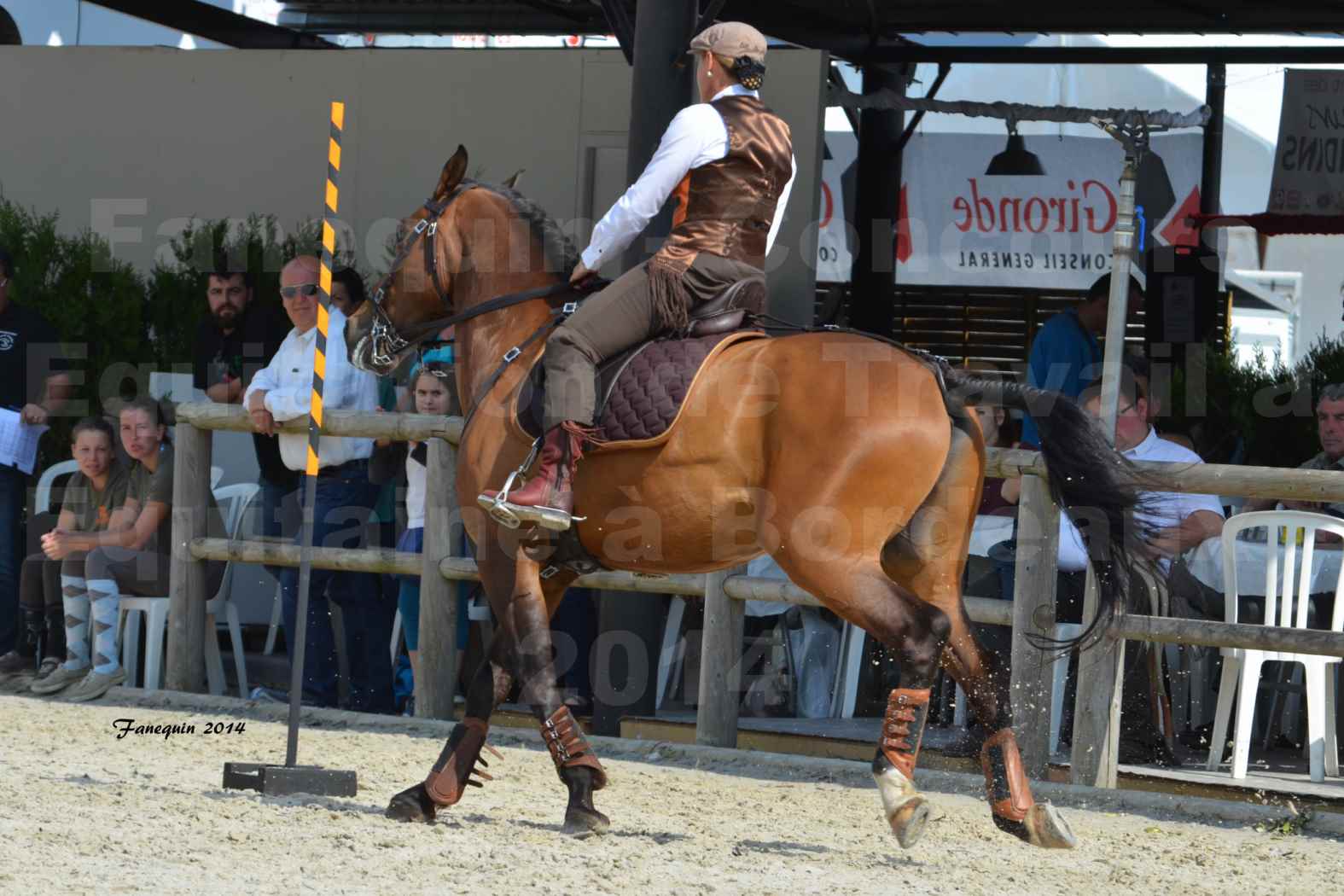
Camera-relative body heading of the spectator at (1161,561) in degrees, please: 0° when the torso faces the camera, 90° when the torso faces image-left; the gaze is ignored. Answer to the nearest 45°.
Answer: approximately 45°

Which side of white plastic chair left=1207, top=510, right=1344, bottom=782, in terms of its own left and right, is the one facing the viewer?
back

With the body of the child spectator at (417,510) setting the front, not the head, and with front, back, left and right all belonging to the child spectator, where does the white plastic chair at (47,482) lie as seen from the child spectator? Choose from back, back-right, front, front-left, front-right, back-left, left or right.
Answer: back-right

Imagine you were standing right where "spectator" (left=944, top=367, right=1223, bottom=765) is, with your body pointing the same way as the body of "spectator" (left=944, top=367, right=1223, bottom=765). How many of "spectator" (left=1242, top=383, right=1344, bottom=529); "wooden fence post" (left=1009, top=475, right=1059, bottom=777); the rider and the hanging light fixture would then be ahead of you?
2

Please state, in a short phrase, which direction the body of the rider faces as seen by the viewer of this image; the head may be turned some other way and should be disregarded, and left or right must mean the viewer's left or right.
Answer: facing away from the viewer and to the left of the viewer
